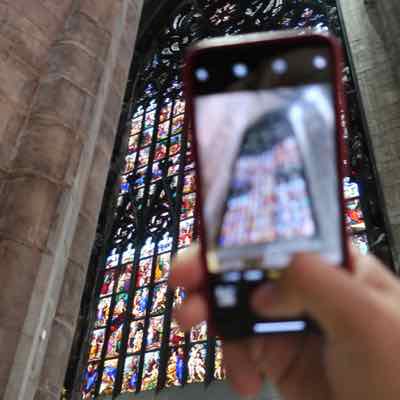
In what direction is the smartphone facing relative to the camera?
toward the camera

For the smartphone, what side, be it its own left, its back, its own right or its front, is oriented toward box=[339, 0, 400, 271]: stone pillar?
back

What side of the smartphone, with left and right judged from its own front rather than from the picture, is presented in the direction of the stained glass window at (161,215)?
back

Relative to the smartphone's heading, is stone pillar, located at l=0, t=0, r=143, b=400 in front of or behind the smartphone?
behind
